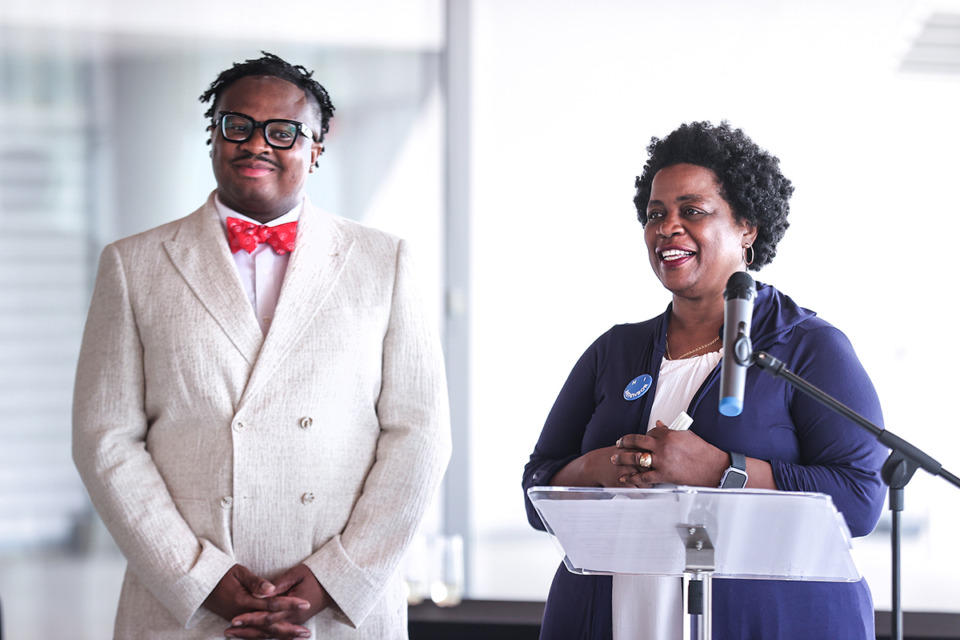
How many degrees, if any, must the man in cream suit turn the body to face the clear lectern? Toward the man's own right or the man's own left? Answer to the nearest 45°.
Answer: approximately 45° to the man's own left

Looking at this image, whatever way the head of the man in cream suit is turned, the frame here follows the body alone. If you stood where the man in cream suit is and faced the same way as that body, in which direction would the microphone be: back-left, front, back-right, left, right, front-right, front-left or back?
front-left

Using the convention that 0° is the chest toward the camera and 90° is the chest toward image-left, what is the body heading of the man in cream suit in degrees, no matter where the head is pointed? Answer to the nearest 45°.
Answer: approximately 0°

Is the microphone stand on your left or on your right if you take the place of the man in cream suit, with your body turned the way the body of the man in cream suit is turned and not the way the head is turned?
on your left

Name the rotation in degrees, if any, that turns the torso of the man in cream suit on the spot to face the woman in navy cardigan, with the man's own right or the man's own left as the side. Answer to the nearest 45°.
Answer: approximately 90° to the man's own left
